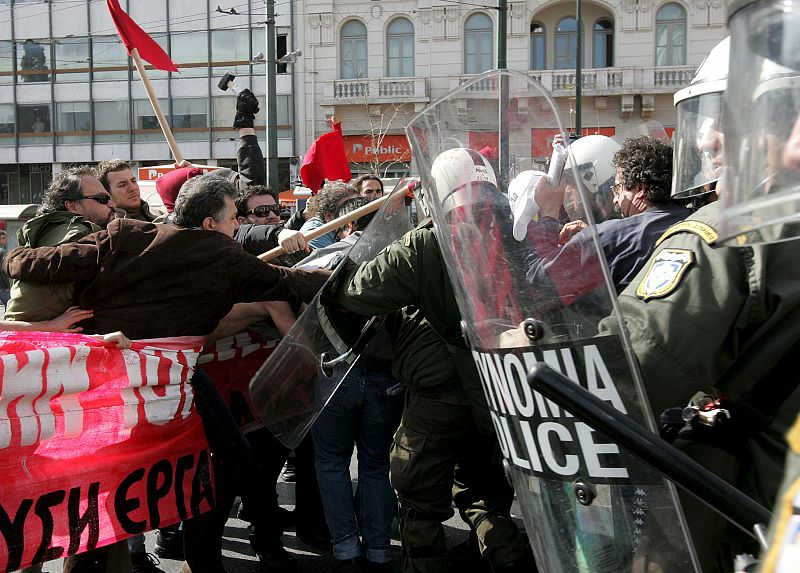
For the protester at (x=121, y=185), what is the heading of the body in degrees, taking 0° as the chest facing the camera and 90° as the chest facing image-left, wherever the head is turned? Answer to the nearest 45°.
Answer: approximately 315°

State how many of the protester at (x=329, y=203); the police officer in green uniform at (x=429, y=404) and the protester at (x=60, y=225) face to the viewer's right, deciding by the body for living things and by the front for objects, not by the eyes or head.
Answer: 2

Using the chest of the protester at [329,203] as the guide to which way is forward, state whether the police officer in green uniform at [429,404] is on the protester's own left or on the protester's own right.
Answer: on the protester's own right

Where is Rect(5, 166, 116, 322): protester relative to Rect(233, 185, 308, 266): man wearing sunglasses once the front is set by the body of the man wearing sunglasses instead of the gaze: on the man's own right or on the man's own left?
on the man's own right

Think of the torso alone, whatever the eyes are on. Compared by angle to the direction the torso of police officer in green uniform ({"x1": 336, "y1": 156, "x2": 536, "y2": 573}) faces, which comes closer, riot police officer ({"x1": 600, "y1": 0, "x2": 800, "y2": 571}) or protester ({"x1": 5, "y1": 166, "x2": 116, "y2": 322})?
the protester

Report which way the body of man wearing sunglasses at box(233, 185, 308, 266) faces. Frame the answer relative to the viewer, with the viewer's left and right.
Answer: facing the viewer and to the right of the viewer

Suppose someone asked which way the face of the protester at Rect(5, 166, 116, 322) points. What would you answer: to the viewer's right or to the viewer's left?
to the viewer's right

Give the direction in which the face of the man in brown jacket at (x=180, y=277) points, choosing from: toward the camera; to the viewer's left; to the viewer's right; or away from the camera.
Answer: to the viewer's right

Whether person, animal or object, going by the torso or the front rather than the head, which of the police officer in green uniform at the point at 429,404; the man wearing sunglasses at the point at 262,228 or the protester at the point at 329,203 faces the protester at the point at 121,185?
the police officer in green uniform

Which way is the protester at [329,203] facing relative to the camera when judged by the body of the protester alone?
to the viewer's right

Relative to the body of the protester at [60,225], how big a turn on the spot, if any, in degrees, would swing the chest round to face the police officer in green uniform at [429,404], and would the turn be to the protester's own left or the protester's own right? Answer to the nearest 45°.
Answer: approximately 45° to the protester's own right

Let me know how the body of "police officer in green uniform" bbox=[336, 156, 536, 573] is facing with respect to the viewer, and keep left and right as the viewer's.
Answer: facing away from the viewer and to the left of the viewer

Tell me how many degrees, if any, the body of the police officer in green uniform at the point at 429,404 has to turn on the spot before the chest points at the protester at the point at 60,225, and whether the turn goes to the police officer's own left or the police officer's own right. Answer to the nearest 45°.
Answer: approximately 45° to the police officer's own left

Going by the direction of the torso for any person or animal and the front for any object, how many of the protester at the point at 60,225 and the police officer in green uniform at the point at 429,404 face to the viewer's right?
1

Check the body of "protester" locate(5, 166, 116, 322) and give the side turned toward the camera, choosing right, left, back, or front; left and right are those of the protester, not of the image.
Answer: right
